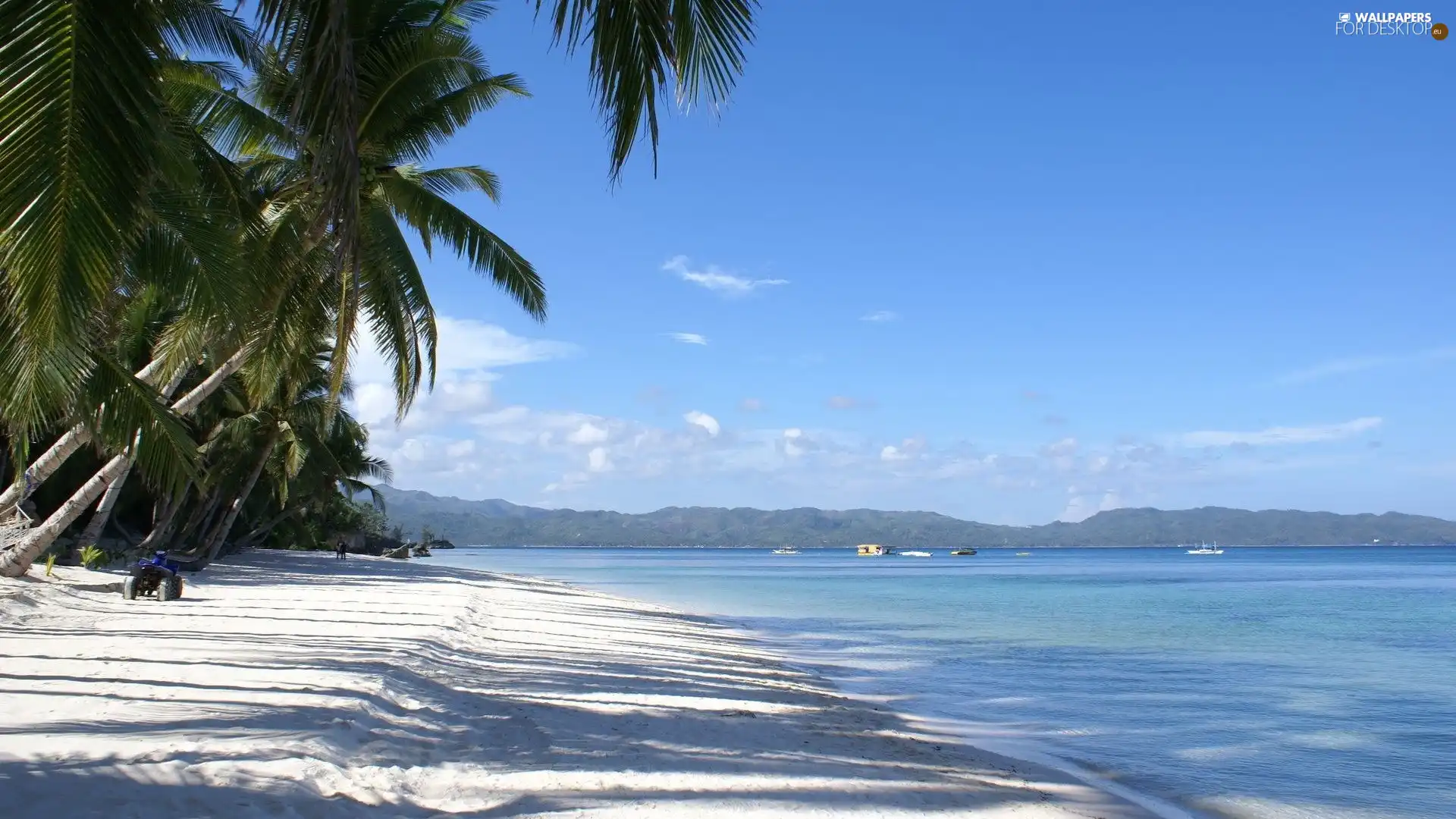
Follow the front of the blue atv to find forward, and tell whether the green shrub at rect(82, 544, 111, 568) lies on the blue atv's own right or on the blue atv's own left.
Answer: on the blue atv's own right
